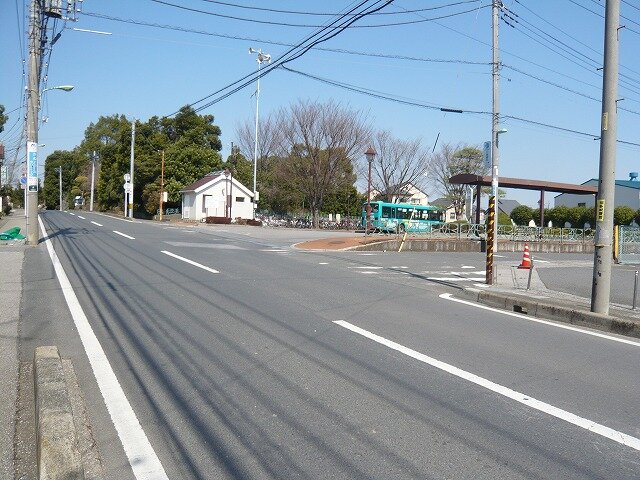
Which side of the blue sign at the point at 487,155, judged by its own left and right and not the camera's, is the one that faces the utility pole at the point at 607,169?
front

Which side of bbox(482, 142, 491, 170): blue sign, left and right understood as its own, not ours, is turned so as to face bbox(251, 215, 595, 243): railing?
back

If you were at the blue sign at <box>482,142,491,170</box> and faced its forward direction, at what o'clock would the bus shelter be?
The bus shelter is roughly at 6 o'clock from the blue sign.

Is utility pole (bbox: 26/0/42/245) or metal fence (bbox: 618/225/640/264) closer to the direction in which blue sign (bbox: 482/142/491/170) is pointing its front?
the utility pole

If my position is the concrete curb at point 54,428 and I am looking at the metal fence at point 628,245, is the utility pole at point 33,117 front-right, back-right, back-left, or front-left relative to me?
front-left

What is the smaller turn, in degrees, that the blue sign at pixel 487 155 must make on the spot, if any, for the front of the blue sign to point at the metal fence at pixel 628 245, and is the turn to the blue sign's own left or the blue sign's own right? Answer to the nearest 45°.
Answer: approximately 135° to the blue sign's own left

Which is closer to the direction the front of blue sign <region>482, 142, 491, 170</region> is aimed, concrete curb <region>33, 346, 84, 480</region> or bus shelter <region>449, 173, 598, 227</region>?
the concrete curb

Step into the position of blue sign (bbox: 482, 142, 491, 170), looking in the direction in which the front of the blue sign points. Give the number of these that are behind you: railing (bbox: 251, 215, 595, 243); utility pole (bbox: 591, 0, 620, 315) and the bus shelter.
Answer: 2

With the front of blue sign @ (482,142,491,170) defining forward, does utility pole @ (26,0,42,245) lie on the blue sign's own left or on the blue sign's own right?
on the blue sign's own right

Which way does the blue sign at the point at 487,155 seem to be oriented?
toward the camera

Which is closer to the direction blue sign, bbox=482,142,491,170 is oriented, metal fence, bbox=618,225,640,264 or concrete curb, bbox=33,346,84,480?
the concrete curb

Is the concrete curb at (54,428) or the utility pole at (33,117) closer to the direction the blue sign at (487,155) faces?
the concrete curb

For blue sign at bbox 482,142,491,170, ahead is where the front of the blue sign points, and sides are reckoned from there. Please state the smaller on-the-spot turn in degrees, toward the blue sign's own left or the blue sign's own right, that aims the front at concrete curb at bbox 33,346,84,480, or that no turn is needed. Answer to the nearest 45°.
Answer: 0° — it already faces it
